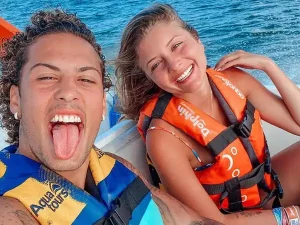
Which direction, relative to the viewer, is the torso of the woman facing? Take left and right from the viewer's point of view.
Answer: facing the viewer and to the right of the viewer

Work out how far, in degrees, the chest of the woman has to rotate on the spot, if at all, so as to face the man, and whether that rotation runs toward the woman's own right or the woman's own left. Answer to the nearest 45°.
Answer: approximately 90° to the woman's own right
